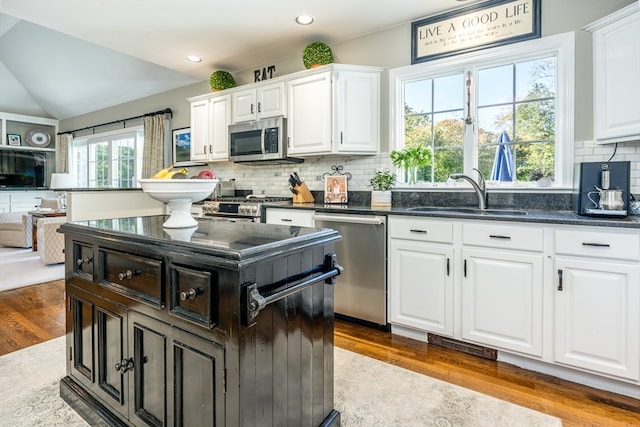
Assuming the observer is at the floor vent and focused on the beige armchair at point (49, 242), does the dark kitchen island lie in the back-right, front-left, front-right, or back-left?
front-left

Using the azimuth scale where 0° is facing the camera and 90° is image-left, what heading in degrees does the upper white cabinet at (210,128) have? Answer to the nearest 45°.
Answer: approximately 45°

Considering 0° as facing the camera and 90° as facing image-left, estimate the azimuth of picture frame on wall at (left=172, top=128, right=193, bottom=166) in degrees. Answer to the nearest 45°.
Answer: approximately 45°

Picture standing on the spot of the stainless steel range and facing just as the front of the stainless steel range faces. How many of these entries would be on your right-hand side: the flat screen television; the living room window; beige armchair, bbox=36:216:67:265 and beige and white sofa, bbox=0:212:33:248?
4

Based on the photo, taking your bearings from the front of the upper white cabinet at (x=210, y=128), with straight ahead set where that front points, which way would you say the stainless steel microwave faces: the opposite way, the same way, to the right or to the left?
the same way

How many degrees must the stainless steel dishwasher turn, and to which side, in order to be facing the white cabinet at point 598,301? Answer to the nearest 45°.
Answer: approximately 90° to its left

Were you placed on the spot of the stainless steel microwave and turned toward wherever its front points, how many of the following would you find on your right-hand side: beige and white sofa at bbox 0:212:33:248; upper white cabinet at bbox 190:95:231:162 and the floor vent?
2

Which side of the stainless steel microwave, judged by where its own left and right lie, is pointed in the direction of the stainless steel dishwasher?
left

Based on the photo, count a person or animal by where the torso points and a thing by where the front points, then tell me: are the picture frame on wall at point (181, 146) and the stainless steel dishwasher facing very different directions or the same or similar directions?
same or similar directions

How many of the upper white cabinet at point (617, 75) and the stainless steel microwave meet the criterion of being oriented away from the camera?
0

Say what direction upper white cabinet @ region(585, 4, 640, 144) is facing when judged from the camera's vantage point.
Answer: facing the viewer and to the left of the viewer

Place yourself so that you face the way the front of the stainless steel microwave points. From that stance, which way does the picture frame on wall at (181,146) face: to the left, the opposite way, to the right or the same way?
the same way

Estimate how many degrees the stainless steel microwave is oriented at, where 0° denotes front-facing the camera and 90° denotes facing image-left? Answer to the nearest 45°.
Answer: approximately 45°

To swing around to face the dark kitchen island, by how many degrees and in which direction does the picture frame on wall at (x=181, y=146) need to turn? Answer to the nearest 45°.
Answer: approximately 45° to its left

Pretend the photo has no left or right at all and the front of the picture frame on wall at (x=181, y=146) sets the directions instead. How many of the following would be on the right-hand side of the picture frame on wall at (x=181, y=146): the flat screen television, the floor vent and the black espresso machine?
1

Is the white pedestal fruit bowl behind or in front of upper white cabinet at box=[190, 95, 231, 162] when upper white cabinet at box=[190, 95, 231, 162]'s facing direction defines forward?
in front

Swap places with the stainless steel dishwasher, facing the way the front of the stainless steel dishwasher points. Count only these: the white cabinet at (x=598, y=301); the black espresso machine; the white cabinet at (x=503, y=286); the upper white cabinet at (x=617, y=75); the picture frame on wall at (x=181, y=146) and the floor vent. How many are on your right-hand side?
1

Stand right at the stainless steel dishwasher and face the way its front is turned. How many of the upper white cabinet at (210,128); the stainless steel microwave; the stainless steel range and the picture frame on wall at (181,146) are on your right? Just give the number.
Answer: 4
